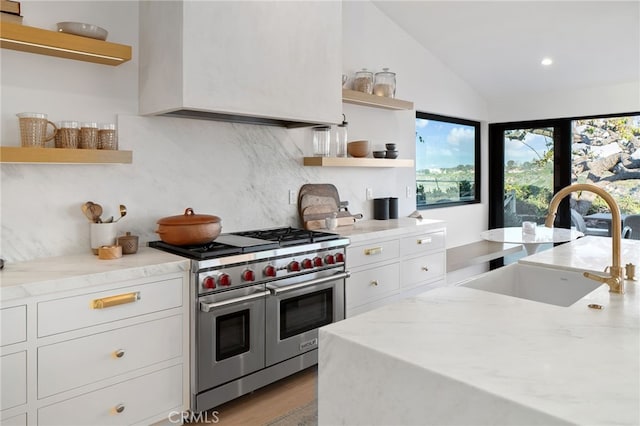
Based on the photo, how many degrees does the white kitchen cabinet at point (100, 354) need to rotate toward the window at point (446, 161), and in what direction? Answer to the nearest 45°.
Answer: approximately 90° to its left

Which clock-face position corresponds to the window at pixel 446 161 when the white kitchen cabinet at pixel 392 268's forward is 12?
The window is roughly at 8 o'clock from the white kitchen cabinet.

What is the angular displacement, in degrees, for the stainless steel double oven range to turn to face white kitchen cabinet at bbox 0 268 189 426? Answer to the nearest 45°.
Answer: approximately 90° to its right

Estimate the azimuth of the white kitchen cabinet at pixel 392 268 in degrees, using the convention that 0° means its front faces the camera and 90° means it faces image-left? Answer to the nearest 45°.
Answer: approximately 315°

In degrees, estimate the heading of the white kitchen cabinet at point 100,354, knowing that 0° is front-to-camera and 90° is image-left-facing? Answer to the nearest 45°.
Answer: approximately 315°
